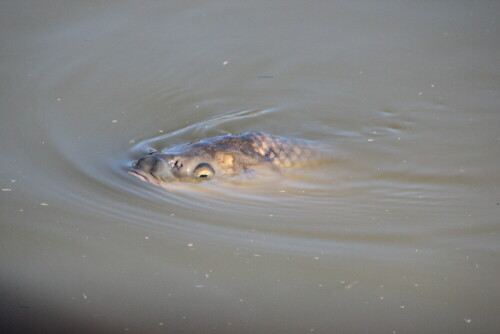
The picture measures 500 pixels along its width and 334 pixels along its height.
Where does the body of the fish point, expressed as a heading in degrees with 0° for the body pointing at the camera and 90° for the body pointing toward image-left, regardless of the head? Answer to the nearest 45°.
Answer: approximately 90°
